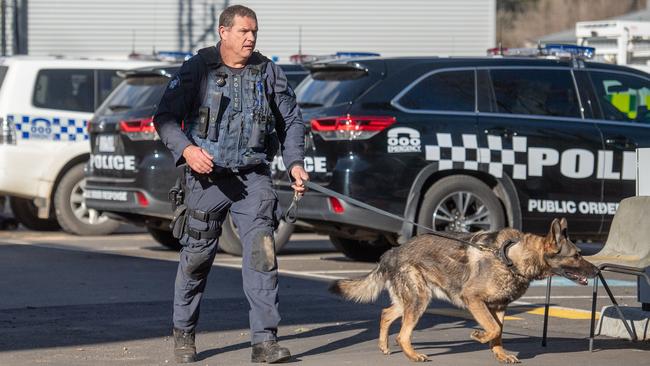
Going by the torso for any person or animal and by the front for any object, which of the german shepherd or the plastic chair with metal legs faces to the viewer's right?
the german shepherd

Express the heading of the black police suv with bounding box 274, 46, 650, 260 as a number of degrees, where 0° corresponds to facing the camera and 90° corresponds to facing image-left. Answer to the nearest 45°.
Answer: approximately 225°

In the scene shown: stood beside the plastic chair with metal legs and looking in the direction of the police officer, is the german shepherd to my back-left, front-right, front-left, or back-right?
front-left

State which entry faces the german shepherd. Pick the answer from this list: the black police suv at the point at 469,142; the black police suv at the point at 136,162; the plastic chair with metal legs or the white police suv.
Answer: the plastic chair with metal legs

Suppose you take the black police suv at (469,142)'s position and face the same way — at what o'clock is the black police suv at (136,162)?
the black police suv at (136,162) is roughly at 8 o'clock from the black police suv at (469,142).

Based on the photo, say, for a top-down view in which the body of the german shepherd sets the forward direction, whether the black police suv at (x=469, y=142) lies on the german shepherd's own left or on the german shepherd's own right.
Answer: on the german shepherd's own left

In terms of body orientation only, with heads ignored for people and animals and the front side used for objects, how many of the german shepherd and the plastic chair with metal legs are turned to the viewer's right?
1

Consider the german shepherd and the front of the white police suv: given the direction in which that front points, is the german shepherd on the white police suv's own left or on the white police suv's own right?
on the white police suv's own right

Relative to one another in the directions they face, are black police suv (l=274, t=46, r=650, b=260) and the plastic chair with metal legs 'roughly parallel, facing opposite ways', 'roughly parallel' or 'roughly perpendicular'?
roughly parallel, facing opposite ways

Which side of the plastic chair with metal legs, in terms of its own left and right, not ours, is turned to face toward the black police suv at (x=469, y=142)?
right

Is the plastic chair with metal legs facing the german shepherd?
yes

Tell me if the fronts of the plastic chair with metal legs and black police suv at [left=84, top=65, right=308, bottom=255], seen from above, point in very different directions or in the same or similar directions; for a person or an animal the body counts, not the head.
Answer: very different directions
